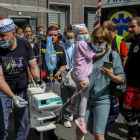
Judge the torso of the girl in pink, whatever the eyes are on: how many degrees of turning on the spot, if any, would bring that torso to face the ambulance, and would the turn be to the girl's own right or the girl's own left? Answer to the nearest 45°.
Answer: approximately 135° to the girl's own left

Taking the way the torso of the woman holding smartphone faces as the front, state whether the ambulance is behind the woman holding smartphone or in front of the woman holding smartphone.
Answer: behind

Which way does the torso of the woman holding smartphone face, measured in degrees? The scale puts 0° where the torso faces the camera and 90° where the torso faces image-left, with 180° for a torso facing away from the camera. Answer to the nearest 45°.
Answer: approximately 45°
